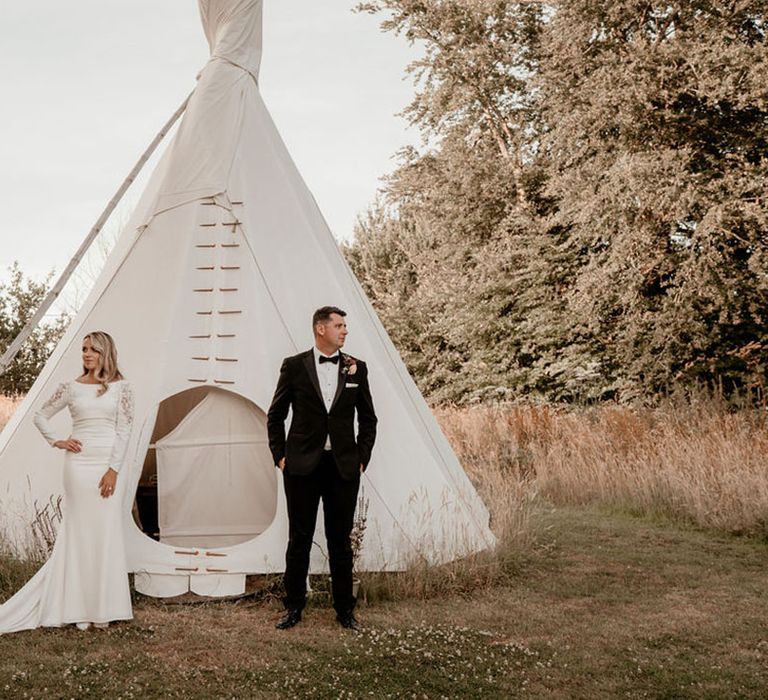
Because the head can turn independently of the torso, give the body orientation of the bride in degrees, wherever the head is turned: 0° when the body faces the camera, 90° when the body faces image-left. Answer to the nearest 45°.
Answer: approximately 0°

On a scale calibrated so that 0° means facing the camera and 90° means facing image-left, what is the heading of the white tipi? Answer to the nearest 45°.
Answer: approximately 0°

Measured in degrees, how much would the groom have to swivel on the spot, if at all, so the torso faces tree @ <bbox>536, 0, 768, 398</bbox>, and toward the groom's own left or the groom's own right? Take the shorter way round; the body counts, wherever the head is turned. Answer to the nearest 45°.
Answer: approximately 135° to the groom's own left

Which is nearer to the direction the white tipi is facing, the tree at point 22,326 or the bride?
the bride

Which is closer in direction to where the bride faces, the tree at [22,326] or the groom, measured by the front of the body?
the groom

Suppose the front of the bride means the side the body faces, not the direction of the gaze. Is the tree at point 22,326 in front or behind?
behind

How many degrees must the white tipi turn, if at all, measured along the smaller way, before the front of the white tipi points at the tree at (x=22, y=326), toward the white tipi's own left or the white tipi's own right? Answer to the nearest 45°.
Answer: approximately 180°

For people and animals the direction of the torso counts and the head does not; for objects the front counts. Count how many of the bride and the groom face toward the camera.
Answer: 2

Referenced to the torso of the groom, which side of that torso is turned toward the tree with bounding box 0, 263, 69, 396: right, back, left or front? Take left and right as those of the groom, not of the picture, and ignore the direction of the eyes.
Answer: back
